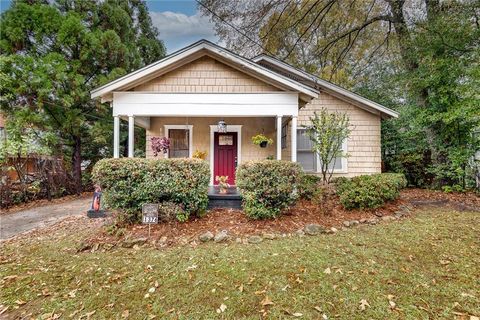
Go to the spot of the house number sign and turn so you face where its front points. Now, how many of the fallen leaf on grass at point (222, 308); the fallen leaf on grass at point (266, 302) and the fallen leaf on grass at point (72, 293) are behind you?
0

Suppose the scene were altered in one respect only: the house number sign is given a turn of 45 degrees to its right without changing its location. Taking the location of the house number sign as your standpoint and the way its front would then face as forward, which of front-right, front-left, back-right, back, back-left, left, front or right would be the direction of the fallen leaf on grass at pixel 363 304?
left

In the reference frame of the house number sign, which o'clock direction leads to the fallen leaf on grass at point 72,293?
The fallen leaf on grass is roughly at 1 o'clock from the house number sign.

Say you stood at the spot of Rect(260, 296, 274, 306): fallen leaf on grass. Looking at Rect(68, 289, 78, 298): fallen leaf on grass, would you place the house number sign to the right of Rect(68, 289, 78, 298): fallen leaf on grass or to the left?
right

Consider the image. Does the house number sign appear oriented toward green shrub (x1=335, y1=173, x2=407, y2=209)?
no

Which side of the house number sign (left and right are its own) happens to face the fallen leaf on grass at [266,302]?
front

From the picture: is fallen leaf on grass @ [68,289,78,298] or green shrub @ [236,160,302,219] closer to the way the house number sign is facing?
the fallen leaf on grass

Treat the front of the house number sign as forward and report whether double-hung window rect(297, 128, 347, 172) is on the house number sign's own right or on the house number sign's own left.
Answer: on the house number sign's own left

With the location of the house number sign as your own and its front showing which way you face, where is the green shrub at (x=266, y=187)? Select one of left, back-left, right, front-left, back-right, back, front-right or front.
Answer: left

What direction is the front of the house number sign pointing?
toward the camera

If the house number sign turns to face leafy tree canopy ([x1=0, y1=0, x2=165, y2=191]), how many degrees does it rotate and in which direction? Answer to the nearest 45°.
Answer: approximately 135° to its right

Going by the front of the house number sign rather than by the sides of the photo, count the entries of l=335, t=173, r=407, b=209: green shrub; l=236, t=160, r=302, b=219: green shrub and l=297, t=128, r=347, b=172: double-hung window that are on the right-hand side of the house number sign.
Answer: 0
